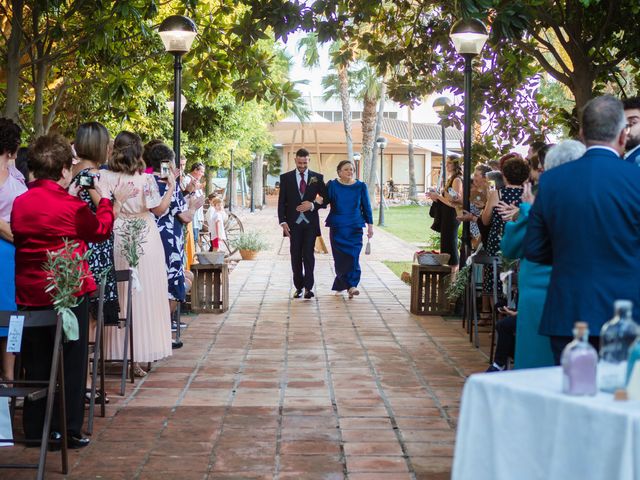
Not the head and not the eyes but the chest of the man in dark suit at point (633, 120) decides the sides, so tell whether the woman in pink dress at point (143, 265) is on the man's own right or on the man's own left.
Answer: on the man's own right

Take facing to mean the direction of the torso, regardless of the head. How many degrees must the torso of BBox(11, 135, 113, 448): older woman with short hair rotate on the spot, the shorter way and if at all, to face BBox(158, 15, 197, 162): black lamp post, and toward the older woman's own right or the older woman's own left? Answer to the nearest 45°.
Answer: approximately 45° to the older woman's own left

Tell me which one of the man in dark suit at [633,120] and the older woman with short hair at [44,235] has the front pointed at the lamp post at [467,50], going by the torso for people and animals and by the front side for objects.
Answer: the older woman with short hair

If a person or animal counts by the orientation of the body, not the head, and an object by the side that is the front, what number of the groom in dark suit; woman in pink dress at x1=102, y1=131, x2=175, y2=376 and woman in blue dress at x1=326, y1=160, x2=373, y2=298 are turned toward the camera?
2

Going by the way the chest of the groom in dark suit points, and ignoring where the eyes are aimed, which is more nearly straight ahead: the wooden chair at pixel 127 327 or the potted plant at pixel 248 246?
the wooden chair

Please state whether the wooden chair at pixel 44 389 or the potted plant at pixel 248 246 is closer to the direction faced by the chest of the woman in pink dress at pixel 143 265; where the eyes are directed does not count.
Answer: the potted plant

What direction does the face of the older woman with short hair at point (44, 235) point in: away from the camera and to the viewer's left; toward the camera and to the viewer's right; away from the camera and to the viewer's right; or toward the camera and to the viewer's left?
away from the camera and to the viewer's right

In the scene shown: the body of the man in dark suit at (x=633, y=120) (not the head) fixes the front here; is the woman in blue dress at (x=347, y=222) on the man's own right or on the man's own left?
on the man's own right

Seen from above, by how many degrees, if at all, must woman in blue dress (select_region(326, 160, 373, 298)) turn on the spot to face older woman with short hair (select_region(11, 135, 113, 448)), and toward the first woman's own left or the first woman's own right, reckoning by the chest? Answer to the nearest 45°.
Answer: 0° — they already face them

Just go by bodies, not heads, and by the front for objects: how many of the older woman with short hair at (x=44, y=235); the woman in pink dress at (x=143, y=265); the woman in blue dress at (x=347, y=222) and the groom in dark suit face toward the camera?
2
